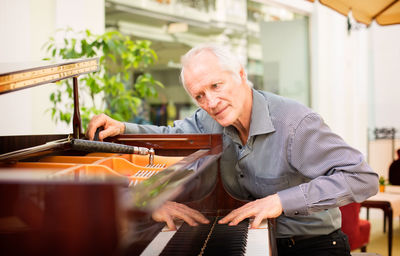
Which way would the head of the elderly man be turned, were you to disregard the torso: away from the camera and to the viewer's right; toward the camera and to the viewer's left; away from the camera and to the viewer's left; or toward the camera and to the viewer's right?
toward the camera and to the viewer's left

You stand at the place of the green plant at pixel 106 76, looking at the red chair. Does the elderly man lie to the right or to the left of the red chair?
right

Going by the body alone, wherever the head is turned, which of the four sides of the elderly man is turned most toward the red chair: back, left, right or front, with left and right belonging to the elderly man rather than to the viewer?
back

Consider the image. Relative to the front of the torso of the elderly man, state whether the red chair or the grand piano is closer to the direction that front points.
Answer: the grand piano

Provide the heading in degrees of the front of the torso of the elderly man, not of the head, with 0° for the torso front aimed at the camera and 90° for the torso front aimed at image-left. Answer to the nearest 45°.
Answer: approximately 45°

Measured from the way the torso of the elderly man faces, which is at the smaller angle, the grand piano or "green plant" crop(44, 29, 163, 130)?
the grand piano

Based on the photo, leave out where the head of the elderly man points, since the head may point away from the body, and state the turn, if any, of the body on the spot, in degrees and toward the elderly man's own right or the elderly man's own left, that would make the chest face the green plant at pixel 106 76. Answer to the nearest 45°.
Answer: approximately 90° to the elderly man's own right

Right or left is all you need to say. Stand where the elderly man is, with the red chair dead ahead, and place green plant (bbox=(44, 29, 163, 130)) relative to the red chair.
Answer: left

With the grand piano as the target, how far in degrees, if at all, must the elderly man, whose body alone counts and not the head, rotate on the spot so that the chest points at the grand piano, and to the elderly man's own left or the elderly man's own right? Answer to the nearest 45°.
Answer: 0° — they already face it
